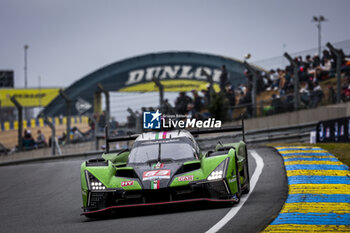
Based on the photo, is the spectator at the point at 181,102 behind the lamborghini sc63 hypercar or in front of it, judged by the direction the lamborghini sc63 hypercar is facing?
behind

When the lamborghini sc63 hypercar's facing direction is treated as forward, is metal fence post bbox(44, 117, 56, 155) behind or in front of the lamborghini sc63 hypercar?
behind

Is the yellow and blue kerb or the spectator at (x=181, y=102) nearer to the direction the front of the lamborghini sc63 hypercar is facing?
the yellow and blue kerb

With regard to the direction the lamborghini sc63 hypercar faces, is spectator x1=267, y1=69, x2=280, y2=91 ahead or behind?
behind

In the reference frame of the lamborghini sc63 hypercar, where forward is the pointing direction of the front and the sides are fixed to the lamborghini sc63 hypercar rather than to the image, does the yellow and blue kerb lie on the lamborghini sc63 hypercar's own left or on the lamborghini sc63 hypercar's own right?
on the lamborghini sc63 hypercar's own left

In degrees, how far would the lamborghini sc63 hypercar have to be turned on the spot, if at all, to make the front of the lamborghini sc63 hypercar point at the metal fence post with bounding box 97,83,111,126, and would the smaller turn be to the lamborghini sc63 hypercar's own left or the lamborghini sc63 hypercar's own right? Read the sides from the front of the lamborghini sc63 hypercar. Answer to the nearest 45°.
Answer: approximately 180°

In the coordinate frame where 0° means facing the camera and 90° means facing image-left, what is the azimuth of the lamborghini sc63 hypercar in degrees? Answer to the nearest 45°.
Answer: approximately 0°

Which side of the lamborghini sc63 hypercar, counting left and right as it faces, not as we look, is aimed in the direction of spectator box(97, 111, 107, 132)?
back

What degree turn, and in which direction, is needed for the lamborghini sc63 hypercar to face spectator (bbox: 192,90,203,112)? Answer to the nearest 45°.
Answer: approximately 180°
